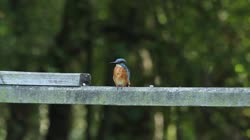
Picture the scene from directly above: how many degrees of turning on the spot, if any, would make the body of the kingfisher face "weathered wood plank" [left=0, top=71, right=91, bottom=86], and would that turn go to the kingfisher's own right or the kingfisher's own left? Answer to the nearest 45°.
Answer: approximately 45° to the kingfisher's own right

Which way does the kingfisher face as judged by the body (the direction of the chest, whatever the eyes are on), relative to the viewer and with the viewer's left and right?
facing the viewer and to the left of the viewer
